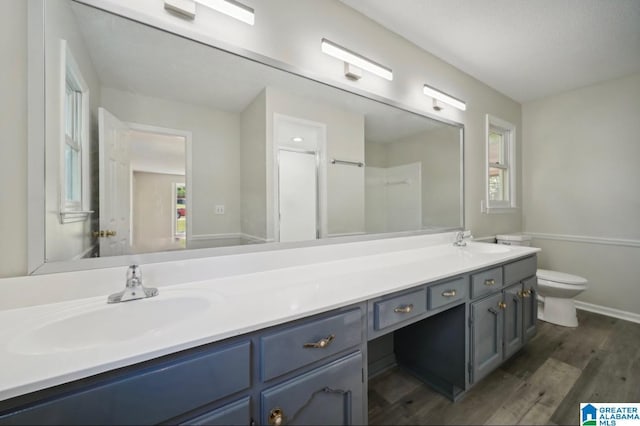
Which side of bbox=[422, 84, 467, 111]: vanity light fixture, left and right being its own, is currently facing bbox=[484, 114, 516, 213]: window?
left

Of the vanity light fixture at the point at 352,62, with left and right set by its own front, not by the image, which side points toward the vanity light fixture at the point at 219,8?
right

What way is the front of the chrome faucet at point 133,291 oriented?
toward the camera

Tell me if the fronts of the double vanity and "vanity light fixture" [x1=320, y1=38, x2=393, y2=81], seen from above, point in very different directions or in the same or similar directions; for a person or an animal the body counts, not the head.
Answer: same or similar directions

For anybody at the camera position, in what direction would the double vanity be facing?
facing the viewer and to the right of the viewer

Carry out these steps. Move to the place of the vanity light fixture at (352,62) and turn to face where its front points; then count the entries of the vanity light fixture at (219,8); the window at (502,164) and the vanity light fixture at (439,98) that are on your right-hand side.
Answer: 1

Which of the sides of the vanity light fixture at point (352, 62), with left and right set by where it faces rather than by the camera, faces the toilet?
left

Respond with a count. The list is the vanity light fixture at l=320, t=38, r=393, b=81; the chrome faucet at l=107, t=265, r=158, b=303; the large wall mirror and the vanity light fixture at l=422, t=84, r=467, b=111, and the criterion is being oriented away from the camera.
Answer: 0

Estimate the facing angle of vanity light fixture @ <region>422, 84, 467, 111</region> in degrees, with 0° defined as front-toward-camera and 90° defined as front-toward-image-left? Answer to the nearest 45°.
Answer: approximately 315°

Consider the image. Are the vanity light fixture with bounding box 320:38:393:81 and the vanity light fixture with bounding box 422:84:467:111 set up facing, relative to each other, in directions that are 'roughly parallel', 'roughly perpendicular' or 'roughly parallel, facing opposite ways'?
roughly parallel

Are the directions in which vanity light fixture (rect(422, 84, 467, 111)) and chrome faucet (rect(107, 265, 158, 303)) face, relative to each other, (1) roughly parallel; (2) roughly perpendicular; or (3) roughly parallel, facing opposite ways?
roughly parallel
